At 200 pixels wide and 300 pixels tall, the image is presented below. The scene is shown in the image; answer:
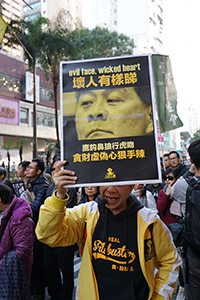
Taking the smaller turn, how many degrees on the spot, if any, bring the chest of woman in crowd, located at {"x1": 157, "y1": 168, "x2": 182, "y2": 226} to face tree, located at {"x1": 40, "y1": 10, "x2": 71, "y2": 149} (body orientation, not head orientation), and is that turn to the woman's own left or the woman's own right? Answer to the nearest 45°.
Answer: approximately 90° to the woman's own right

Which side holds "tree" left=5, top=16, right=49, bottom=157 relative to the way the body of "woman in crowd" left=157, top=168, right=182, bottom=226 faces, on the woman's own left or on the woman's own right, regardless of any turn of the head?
on the woman's own right

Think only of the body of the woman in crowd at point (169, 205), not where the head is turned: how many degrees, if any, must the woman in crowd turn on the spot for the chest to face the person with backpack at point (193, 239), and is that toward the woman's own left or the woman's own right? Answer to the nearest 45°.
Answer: approximately 45° to the woman's own left

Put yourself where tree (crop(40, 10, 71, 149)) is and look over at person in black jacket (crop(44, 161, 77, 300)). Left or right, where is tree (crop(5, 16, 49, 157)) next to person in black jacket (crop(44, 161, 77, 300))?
right

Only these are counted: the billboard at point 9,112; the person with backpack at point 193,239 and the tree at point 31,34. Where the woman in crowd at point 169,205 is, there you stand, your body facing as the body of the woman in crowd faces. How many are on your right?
2

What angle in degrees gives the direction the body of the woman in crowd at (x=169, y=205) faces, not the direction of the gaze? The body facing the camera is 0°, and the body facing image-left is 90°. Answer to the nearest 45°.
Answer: approximately 45°

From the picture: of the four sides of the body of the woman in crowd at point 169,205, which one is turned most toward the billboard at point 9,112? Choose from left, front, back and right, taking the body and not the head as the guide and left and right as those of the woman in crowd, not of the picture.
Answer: right

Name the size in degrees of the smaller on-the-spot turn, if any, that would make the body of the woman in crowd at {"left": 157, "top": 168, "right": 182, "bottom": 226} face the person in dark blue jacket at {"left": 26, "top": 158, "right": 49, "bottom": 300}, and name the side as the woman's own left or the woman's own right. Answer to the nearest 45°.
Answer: approximately 45° to the woman's own right

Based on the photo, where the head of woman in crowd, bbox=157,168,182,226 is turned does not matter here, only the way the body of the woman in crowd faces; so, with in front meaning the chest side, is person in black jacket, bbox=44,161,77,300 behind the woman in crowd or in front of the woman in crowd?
in front
